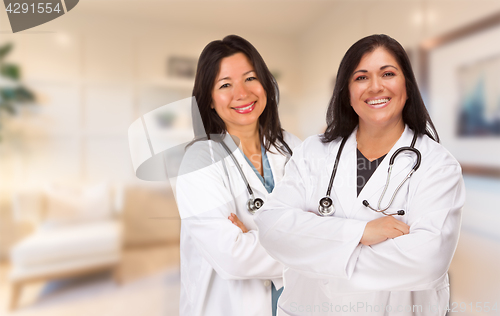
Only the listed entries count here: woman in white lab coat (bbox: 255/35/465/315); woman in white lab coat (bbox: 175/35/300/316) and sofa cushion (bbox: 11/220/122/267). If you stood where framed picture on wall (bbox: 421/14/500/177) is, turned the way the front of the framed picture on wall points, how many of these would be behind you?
0

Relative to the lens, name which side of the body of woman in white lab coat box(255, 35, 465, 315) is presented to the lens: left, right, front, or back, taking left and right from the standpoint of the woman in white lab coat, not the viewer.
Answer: front

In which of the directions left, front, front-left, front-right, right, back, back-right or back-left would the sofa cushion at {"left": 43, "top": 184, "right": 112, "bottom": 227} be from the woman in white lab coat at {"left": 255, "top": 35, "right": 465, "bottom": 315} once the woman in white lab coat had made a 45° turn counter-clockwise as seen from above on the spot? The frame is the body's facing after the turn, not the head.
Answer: back-right

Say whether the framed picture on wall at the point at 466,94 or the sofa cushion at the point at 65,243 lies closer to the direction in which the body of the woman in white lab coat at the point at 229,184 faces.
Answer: the framed picture on wall

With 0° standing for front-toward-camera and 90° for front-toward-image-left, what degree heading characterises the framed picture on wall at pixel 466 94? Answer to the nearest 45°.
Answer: approximately 45°

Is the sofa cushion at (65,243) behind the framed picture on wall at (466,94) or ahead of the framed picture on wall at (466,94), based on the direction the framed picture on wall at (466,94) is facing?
ahead

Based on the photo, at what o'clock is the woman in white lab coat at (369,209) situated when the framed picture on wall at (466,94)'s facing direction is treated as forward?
The woman in white lab coat is roughly at 11 o'clock from the framed picture on wall.

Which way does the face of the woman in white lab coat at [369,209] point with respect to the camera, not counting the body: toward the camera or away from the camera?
toward the camera

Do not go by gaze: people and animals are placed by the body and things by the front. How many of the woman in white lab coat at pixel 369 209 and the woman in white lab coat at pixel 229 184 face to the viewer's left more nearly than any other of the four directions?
0

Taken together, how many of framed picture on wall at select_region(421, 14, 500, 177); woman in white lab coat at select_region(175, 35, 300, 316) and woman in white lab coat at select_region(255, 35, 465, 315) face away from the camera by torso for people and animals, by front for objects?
0

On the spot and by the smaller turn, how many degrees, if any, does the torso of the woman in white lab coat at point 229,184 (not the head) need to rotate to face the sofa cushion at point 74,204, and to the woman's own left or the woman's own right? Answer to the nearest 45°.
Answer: approximately 180°

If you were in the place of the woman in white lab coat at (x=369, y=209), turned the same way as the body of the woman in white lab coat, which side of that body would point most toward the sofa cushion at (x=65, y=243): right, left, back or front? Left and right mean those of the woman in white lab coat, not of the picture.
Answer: right

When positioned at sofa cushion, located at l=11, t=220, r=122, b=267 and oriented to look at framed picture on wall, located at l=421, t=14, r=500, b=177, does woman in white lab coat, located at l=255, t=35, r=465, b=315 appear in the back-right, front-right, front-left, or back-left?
front-right

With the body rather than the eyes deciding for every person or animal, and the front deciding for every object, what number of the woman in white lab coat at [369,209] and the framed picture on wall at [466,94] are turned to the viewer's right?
0

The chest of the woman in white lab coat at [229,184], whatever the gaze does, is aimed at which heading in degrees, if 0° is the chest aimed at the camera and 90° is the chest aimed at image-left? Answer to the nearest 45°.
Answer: approximately 315°
